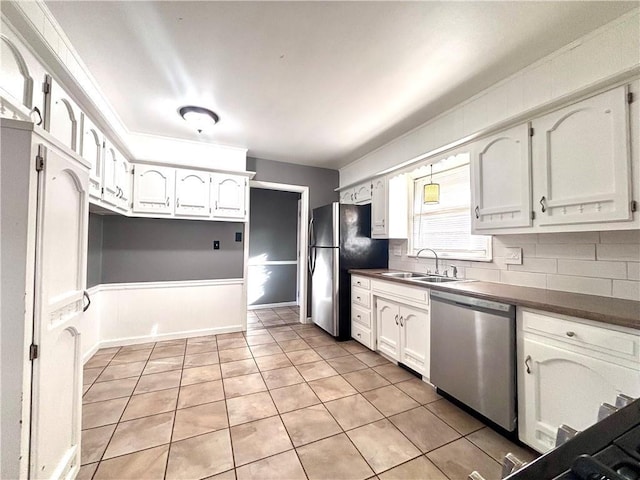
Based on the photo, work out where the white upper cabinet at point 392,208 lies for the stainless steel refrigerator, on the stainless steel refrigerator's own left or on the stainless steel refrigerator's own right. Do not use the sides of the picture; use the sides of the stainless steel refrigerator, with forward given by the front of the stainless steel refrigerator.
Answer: on the stainless steel refrigerator's own left

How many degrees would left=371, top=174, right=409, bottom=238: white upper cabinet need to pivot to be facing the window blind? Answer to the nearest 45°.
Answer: approximately 90° to its left

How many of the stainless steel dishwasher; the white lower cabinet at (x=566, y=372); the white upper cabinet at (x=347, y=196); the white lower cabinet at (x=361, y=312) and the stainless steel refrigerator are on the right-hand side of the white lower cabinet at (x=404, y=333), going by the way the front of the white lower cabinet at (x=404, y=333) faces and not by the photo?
3

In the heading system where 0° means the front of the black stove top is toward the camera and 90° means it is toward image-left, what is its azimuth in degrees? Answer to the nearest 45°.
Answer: approximately 135°

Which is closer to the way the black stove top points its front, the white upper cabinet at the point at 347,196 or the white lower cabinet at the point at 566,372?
the white upper cabinet

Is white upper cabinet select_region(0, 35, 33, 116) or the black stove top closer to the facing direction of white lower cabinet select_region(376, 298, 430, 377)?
the white upper cabinet

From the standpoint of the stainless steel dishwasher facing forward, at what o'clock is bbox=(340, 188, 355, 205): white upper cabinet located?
The white upper cabinet is roughly at 3 o'clock from the stainless steel dishwasher.

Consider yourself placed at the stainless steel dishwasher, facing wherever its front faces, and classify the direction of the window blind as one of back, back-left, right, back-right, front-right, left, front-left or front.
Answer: back-right
